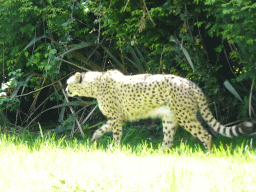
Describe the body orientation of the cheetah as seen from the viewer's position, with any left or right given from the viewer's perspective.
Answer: facing to the left of the viewer
